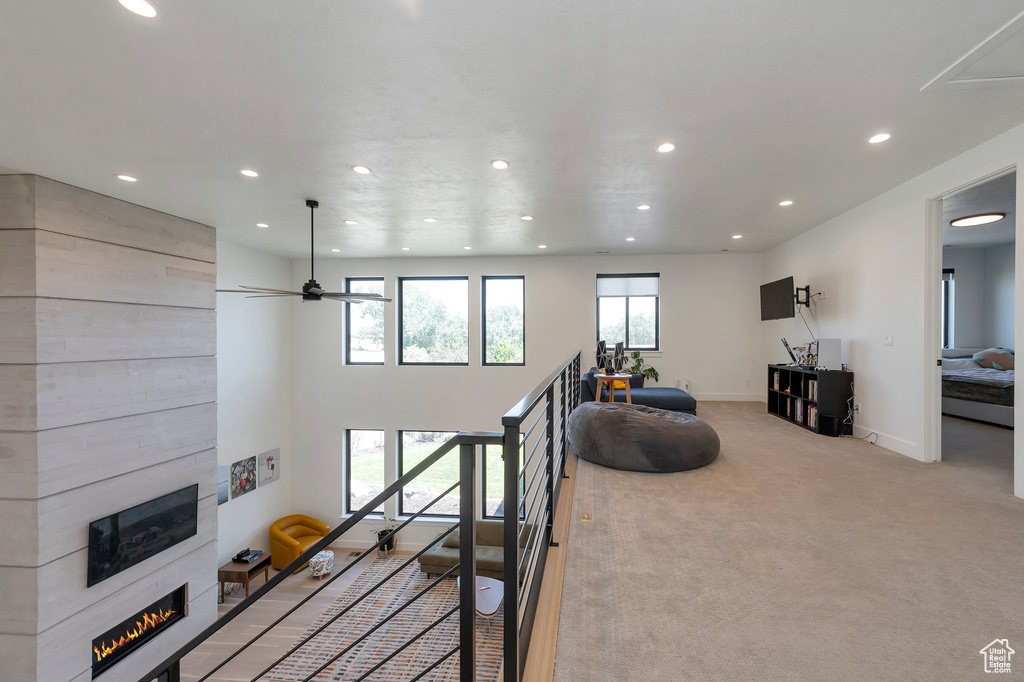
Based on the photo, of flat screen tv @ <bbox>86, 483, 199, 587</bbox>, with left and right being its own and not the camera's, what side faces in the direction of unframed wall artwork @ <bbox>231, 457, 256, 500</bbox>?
left

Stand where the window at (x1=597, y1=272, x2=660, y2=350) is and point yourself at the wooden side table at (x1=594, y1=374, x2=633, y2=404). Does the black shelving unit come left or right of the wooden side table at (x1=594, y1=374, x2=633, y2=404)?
left

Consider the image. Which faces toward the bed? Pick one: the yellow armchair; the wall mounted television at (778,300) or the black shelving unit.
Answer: the yellow armchair

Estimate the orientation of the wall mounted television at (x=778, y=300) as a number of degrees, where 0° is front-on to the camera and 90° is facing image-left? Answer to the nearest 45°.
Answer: approximately 45°

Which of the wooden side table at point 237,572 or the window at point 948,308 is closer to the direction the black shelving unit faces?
the wooden side table

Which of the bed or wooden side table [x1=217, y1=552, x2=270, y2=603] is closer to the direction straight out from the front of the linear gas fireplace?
the bed

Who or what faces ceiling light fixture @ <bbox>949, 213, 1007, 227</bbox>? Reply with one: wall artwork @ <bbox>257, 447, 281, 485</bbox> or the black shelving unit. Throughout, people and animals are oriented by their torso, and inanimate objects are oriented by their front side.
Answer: the wall artwork

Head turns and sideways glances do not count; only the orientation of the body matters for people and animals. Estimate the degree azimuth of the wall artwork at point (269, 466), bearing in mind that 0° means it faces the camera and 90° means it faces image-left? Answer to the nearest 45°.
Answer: approximately 315°

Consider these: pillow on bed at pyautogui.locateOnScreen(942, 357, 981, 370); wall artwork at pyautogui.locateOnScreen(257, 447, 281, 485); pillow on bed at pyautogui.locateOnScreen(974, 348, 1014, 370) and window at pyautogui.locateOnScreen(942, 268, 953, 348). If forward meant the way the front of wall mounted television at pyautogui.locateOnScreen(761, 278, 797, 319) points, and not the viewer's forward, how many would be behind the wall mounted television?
3
